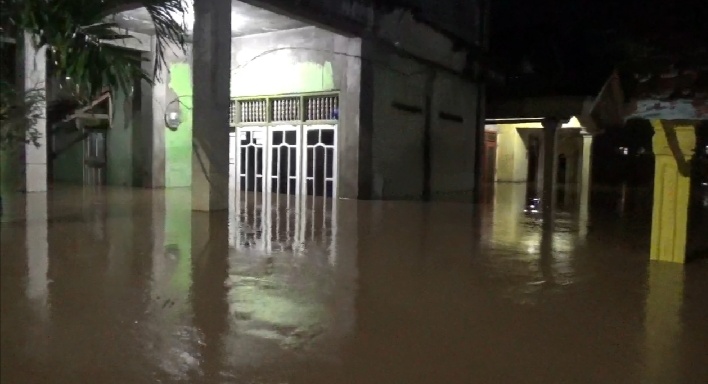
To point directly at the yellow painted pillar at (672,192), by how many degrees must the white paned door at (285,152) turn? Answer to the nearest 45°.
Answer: approximately 45° to its left

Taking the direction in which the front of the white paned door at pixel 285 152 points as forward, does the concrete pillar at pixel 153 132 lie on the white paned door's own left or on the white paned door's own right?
on the white paned door's own right

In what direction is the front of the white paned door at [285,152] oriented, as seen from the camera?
facing the viewer

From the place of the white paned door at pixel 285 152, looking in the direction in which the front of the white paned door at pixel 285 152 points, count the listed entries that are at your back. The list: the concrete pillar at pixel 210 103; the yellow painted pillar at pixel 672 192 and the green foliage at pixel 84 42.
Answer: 0

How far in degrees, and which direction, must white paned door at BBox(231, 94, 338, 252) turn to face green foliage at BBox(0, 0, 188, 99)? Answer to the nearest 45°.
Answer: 0° — it already faces it

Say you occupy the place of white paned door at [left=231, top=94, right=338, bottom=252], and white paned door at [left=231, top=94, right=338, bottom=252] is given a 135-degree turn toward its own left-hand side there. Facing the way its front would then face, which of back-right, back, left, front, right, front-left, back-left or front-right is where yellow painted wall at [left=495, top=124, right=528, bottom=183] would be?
front

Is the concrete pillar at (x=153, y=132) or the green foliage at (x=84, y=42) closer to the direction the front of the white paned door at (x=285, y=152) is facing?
the green foliage

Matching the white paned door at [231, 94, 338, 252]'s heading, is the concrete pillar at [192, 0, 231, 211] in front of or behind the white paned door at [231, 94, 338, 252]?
in front

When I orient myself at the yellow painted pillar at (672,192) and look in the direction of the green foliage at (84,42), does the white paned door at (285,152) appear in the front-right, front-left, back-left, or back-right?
front-right

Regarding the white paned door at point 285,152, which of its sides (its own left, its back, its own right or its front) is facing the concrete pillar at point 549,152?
left
